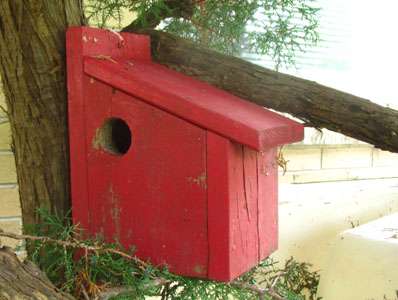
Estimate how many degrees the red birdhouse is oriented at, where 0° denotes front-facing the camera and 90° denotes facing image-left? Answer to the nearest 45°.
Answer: approximately 45°
